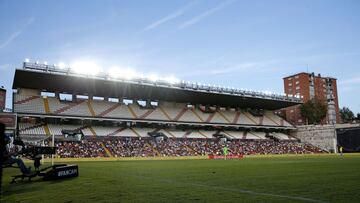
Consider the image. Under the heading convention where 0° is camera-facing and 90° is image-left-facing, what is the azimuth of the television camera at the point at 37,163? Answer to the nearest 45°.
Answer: approximately 270°

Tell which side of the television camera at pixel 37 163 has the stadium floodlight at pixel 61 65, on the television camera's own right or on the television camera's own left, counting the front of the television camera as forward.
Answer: on the television camera's own left
